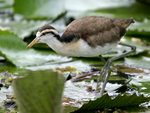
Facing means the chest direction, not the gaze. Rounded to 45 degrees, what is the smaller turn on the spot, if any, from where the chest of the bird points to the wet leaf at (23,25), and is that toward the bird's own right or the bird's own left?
approximately 45° to the bird's own right

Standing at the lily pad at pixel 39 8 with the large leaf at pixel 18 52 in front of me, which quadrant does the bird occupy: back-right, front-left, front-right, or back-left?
front-left

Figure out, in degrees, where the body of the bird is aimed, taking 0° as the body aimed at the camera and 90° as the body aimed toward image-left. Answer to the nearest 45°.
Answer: approximately 90°

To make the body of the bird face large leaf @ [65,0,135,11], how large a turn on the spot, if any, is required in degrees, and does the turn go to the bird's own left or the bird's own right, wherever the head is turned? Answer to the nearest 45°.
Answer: approximately 90° to the bird's own right

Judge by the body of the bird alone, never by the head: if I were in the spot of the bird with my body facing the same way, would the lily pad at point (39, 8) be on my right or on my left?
on my right

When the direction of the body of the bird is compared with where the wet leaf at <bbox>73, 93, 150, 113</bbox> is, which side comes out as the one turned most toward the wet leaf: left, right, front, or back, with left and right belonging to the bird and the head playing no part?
left

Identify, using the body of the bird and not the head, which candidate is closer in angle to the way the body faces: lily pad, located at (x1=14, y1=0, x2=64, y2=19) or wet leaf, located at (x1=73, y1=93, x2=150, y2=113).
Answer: the lily pad

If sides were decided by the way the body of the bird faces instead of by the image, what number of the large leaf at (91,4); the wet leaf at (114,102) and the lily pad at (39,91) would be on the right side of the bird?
1

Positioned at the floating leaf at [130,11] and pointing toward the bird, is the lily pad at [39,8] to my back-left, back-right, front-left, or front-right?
front-right

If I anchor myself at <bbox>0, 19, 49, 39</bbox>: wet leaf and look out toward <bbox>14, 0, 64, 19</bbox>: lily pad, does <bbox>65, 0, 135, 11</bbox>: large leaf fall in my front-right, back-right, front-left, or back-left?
front-right

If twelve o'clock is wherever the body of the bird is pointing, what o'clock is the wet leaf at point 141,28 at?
The wet leaf is roughly at 4 o'clock from the bird.
